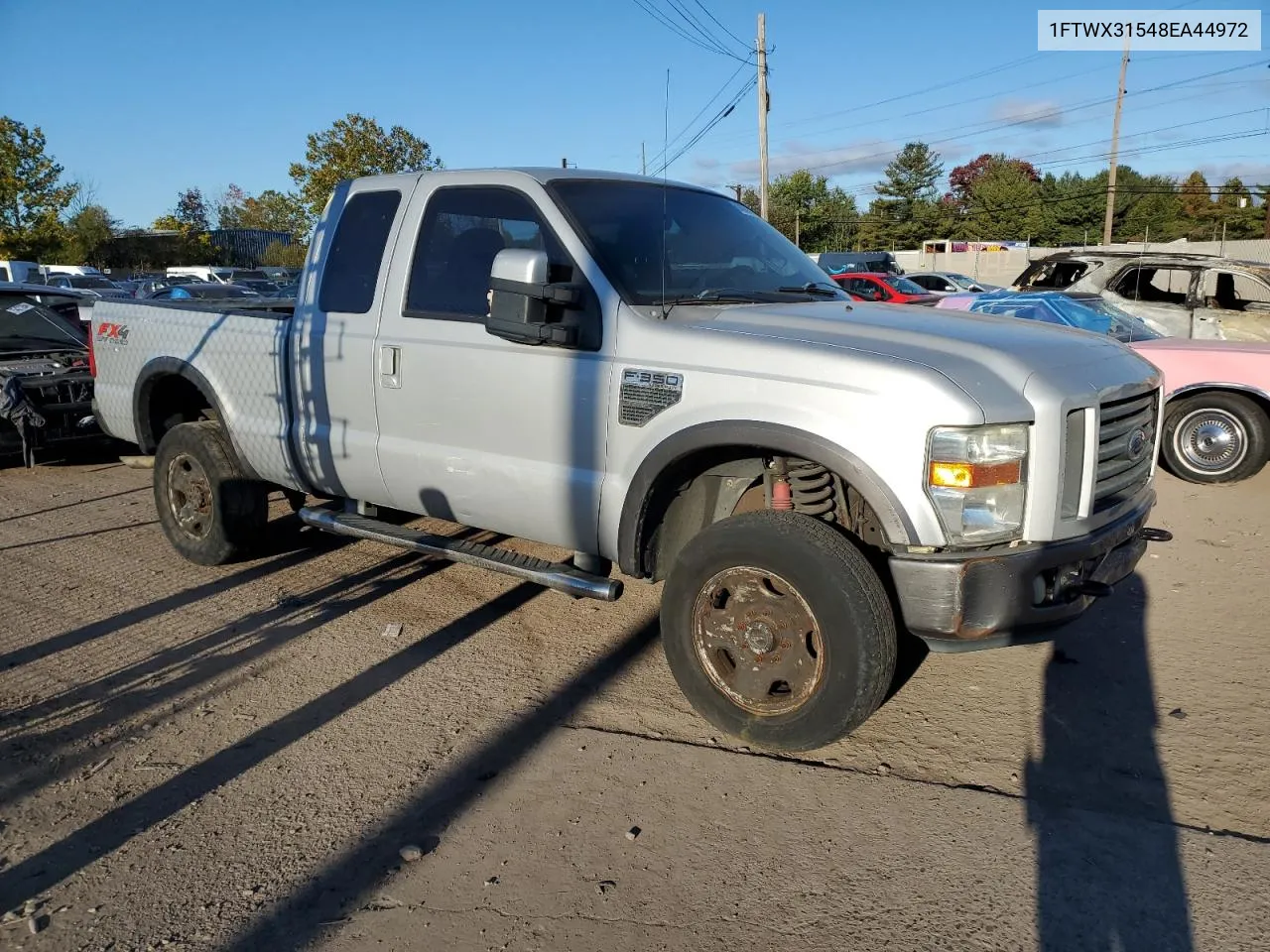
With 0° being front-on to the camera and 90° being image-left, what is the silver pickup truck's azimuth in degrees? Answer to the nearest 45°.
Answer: approximately 315°

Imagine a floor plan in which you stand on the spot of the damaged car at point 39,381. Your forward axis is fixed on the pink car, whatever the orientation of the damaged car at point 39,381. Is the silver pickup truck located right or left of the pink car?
right

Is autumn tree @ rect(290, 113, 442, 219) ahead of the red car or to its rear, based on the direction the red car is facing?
to the rear

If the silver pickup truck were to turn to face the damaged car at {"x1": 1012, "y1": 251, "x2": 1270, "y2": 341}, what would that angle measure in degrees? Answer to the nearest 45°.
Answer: approximately 90° to its left

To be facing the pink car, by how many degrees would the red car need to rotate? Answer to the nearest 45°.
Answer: approximately 45° to its right

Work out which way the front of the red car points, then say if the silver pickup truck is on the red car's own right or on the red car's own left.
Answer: on the red car's own right

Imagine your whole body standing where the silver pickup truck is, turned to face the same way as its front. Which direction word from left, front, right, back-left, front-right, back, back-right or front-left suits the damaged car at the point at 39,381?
back

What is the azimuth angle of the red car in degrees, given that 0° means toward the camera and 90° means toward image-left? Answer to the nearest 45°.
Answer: approximately 315°

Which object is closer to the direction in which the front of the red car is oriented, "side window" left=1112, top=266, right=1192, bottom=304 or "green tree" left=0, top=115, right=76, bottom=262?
the side window
